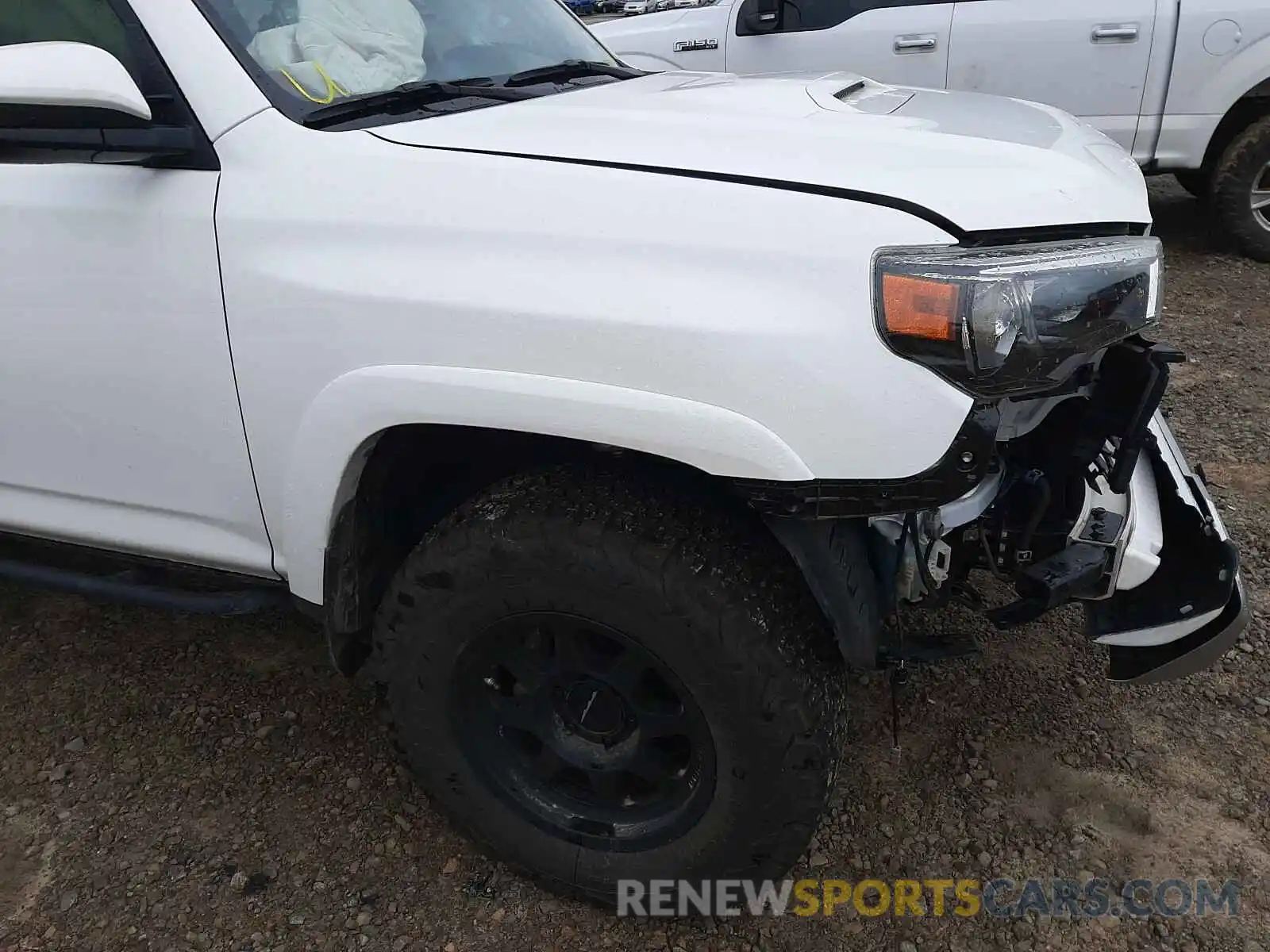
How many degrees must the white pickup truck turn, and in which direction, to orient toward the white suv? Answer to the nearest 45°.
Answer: approximately 90° to its left

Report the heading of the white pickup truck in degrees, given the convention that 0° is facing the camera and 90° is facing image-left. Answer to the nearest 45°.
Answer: approximately 90°
